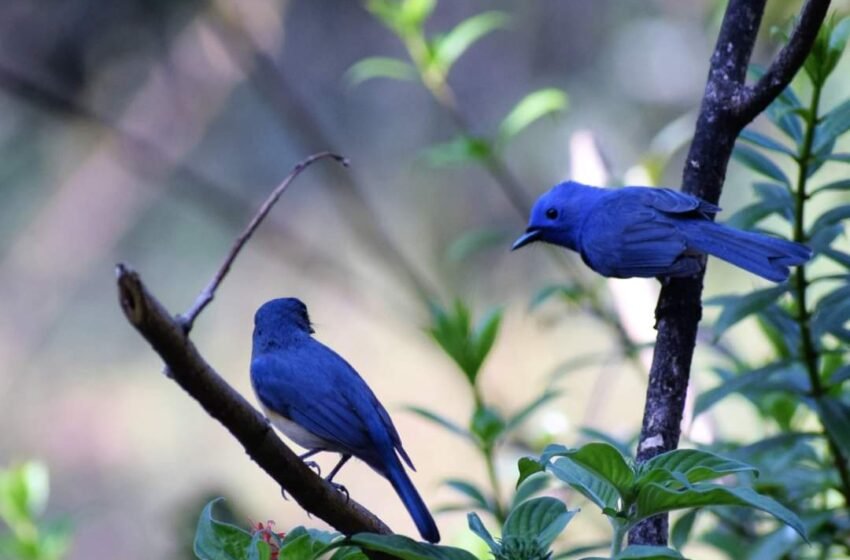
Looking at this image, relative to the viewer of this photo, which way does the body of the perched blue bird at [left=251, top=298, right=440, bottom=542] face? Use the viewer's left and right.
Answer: facing away from the viewer and to the left of the viewer

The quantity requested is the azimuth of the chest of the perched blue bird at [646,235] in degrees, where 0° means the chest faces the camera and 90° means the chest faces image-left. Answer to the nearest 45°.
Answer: approximately 90°

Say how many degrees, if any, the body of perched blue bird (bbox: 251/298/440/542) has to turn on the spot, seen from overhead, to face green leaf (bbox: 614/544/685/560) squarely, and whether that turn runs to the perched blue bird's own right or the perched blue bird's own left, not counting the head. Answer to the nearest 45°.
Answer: approximately 180°

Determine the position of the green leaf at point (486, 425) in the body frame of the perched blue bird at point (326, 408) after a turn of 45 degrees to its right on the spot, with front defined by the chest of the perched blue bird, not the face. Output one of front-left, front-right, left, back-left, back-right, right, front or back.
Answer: front-right

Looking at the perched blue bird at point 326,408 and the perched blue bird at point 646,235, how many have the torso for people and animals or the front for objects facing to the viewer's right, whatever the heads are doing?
0
